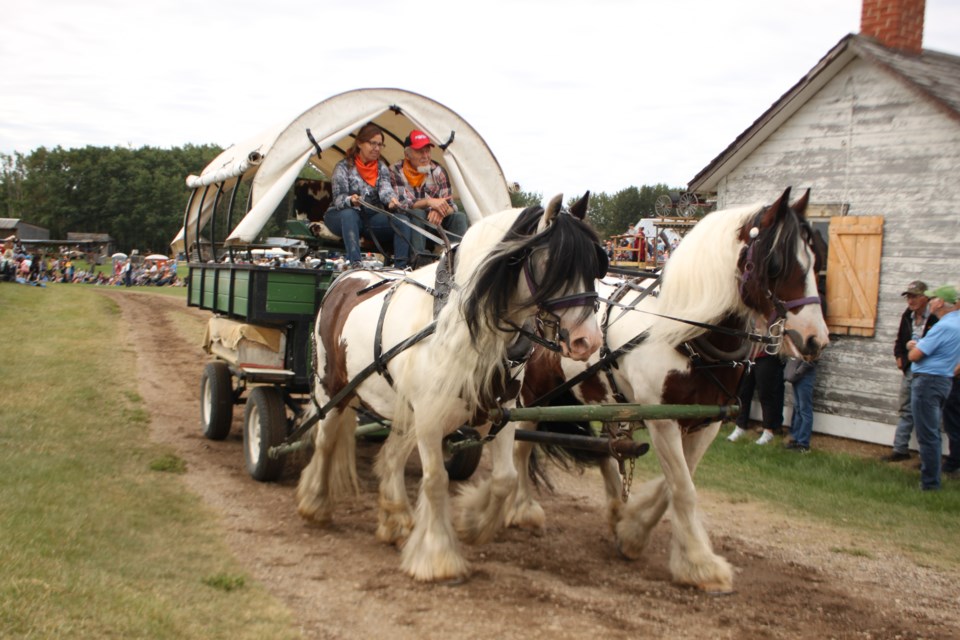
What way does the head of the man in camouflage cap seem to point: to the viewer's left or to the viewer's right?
to the viewer's left

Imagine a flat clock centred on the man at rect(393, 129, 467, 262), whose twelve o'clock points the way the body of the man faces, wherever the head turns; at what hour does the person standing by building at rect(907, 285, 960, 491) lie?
The person standing by building is roughly at 10 o'clock from the man.

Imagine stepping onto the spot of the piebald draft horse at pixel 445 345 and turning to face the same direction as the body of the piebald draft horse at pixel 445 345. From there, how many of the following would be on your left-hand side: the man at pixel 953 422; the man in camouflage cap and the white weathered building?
3

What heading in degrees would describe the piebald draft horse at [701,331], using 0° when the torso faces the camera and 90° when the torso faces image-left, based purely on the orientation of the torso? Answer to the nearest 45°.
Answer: approximately 315°

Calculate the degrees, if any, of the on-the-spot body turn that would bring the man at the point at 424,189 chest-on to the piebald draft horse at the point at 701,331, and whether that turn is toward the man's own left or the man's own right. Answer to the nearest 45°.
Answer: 0° — they already face it

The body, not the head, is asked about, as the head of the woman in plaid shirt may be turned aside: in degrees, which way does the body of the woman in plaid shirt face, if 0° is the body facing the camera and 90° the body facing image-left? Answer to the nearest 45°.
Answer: approximately 315°

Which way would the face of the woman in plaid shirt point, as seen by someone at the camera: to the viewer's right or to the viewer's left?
to the viewer's right

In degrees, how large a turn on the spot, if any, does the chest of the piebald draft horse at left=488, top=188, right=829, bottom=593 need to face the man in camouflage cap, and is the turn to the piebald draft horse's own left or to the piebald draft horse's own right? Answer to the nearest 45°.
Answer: approximately 90° to the piebald draft horse's own left

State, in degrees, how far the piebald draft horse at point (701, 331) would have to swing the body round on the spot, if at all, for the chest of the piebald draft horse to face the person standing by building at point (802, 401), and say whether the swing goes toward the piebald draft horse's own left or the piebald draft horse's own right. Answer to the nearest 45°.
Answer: approximately 135° to the piebald draft horse's own left

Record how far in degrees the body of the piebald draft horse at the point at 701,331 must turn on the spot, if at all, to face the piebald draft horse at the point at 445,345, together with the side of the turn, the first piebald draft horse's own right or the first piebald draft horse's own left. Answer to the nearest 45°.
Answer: approximately 135° to the first piebald draft horse's own right
